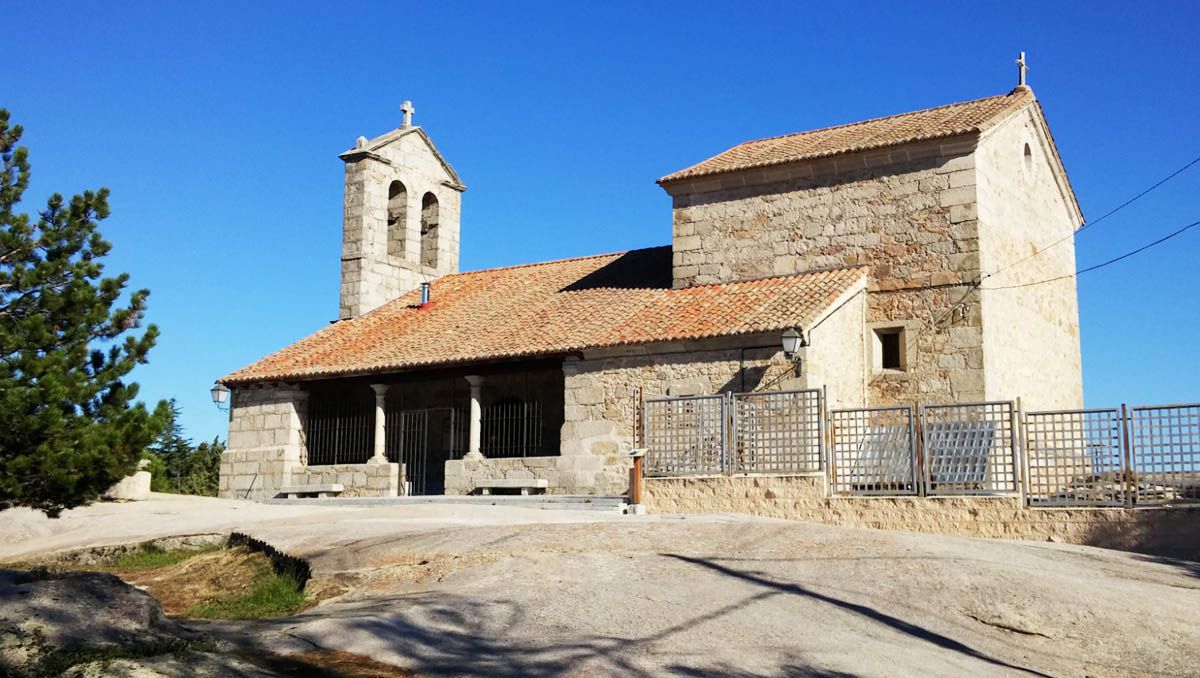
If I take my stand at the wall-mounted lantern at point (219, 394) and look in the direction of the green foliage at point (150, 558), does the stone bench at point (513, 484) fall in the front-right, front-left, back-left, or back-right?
front-left

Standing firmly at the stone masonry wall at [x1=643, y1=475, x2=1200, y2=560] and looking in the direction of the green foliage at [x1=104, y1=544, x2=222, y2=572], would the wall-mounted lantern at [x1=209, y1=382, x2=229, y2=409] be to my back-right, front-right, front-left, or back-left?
front-right

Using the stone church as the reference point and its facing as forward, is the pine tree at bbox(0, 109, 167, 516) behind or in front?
in front

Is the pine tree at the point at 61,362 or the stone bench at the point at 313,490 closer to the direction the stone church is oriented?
the pine tree

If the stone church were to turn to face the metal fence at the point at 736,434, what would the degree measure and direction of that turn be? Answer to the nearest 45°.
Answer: approximately 45° to its left

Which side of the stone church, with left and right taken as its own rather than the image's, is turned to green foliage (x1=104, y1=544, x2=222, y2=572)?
front

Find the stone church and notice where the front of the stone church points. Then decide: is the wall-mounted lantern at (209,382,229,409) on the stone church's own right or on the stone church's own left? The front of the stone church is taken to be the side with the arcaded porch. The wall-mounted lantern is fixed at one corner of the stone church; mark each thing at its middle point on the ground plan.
on the stone church's own right

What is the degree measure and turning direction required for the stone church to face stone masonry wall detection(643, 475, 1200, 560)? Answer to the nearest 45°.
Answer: approximately 45° to its left

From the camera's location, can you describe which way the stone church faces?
facing the viewer and to the left of the viewer

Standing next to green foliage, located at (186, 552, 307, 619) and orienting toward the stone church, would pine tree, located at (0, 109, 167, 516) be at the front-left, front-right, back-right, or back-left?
front-left
